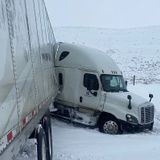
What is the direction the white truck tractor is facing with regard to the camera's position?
facing the viewer and to the right of the viewer
